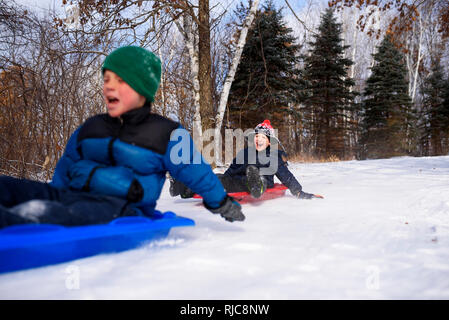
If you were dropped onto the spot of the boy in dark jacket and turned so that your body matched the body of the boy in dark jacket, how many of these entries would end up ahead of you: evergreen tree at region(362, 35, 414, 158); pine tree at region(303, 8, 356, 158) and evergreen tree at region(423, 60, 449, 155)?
0

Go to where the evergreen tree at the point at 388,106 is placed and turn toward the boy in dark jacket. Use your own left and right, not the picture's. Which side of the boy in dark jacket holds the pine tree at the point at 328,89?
right

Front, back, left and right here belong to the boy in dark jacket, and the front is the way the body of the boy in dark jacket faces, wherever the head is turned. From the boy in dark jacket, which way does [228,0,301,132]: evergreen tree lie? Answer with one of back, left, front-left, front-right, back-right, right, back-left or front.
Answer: back-right

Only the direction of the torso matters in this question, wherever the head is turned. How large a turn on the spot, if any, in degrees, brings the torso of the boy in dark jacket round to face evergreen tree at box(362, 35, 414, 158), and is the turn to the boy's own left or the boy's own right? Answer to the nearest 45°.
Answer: approximately 180°

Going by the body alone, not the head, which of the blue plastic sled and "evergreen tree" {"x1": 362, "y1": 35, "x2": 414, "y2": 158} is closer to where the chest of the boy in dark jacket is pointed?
the blue plastic sled

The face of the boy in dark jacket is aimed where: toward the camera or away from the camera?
toward the camera

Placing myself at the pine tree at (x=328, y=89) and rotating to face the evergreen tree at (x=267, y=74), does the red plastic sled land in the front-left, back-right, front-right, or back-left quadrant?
front-left

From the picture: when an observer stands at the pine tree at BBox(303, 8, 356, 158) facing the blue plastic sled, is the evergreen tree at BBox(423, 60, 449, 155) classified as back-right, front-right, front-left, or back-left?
back-left

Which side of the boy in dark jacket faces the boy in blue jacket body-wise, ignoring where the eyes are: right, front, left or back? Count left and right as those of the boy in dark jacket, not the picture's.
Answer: front

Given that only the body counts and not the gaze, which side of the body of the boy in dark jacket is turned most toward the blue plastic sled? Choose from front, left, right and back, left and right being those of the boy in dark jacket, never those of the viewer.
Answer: front

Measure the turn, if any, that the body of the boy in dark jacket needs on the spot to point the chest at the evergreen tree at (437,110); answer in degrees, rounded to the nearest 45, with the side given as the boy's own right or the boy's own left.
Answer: approximately 180°

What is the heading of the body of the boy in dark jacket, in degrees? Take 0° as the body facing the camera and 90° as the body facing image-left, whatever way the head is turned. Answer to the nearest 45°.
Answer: approximately 45°
